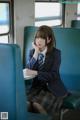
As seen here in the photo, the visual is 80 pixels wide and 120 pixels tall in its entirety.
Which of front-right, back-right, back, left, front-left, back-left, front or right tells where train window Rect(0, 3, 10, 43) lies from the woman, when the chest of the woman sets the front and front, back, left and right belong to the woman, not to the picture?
right

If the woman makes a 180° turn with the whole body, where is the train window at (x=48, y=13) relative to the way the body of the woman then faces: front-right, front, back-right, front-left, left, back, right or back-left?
front-left

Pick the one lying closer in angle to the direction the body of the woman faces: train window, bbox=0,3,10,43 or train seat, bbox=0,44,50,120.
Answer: the train seat

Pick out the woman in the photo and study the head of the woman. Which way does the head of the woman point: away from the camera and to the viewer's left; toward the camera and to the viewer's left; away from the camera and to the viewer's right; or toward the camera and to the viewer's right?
toward the camera and to the viewer's left

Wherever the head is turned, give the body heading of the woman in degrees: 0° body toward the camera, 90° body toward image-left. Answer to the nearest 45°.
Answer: approximately 45°

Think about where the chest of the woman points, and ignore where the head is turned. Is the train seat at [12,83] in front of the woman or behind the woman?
in front
